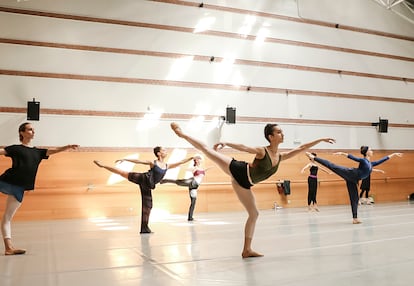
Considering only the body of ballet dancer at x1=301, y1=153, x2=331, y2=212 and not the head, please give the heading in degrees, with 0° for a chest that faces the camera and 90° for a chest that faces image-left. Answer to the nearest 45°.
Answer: approximately 0°

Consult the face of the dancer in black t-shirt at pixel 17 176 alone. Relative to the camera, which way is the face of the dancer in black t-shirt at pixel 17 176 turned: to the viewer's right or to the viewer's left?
to the viewer's right

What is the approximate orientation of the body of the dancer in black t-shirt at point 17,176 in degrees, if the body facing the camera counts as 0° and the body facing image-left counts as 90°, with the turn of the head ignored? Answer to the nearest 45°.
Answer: approximately 315°

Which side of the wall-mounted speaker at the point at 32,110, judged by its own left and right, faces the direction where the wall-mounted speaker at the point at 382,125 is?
left

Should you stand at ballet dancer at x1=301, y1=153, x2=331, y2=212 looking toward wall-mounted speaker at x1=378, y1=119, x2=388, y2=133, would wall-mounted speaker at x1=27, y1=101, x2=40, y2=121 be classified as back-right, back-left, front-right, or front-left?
back-left

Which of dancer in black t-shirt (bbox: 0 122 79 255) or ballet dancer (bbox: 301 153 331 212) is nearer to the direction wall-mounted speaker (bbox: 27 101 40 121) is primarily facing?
the dancer in black t-shirt

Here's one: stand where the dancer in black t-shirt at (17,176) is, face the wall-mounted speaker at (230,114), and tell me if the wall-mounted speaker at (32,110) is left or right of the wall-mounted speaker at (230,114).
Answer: left

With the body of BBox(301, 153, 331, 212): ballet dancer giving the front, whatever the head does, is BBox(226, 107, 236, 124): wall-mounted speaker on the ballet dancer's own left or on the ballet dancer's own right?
on the ballet dancer's own right

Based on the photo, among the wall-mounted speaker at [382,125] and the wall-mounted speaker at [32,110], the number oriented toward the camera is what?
2

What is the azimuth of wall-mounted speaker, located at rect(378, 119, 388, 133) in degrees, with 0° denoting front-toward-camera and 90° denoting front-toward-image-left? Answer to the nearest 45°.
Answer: approximately 0°

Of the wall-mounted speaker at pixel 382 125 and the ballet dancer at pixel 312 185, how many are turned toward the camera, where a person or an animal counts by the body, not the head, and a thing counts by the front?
2
